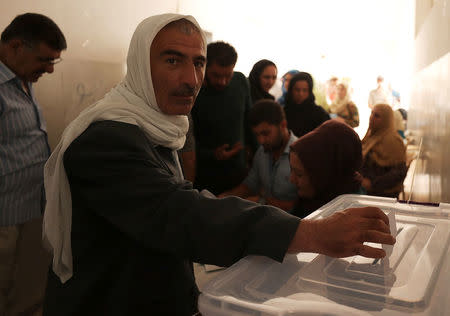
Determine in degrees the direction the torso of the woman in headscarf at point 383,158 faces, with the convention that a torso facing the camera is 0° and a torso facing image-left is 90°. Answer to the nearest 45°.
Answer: approximately 90°

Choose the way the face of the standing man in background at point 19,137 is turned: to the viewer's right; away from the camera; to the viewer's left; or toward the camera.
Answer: to the viewer's right
